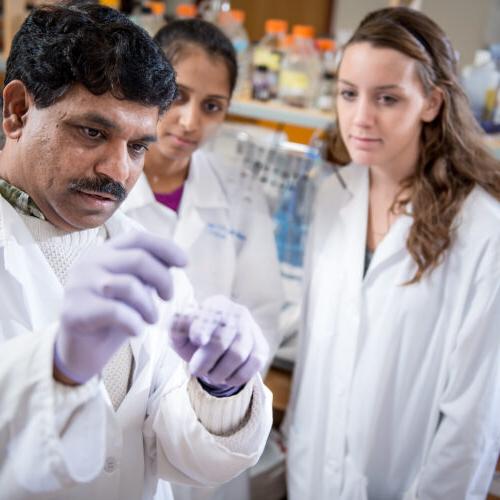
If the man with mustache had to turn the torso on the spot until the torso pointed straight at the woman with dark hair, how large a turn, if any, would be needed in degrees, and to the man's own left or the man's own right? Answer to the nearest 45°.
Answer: approximately 135° to the man's own left

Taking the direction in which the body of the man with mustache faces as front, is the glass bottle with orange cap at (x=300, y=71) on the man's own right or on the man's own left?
on the man's own left

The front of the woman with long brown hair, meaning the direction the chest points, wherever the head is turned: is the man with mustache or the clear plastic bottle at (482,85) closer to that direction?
the man with mustache

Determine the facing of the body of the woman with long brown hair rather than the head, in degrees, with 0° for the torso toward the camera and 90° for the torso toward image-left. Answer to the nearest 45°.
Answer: approximately 45°

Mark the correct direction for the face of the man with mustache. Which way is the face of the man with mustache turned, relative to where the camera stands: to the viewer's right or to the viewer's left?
to the viewer's right

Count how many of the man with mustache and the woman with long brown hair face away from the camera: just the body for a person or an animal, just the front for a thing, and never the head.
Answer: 0

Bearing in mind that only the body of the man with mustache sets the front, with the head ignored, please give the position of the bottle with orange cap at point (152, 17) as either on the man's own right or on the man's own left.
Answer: on the man's own left
